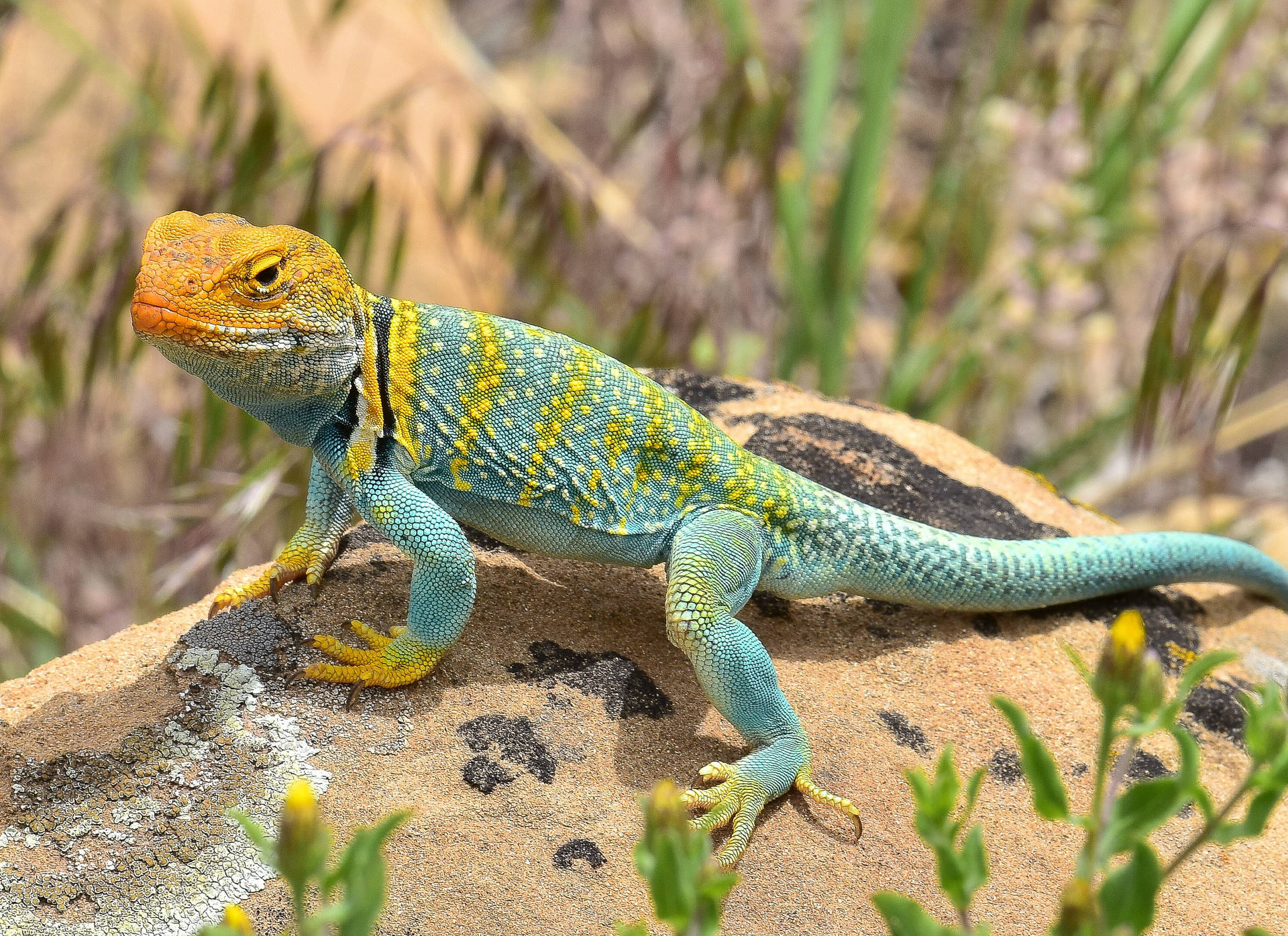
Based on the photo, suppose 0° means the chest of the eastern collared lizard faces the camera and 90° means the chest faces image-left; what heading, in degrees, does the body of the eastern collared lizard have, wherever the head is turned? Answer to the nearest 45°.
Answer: approximately 90°

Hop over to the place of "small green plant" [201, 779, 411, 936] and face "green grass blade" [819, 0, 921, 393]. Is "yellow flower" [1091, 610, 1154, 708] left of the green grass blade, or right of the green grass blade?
right

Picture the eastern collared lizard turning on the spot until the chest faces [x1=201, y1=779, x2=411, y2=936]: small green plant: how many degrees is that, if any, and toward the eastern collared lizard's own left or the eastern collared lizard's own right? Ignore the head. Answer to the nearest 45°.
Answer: approximately 90° to the eastern collared lizard's own left

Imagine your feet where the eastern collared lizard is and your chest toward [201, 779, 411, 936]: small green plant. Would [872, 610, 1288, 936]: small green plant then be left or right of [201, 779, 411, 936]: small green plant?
left

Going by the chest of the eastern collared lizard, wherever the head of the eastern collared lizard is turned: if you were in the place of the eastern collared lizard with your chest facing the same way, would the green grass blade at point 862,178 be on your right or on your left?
on your right

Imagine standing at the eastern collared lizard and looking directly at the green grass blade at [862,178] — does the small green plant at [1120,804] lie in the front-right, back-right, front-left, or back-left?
back-right

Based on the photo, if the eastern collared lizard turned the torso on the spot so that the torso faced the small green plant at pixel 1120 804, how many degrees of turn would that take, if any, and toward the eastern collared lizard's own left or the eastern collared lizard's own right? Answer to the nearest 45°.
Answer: approximately 135° to the eastern collared lizard's own left

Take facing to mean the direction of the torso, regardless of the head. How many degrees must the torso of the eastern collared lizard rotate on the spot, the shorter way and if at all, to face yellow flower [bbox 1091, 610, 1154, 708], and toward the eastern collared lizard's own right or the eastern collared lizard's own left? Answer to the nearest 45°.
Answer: approximately 135° to the eastern collared lizard's own left

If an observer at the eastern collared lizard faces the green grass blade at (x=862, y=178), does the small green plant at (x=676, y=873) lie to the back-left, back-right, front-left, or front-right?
back-right
